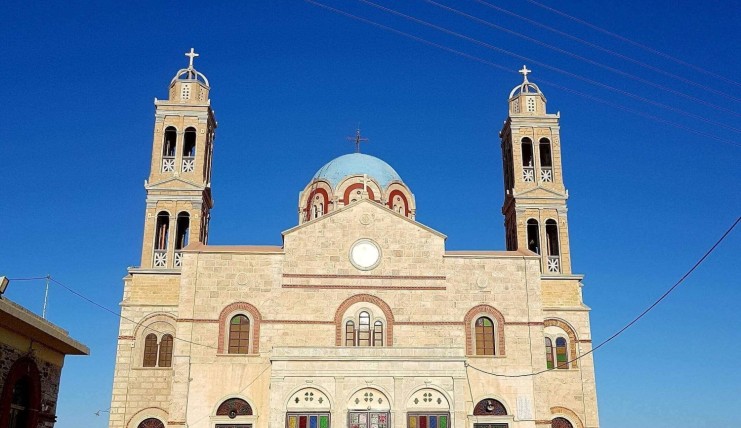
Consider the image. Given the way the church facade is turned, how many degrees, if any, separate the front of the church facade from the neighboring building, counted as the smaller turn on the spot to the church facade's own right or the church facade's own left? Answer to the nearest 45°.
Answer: approximately 45° to the church facade's own right

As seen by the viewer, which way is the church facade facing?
toward the camera
